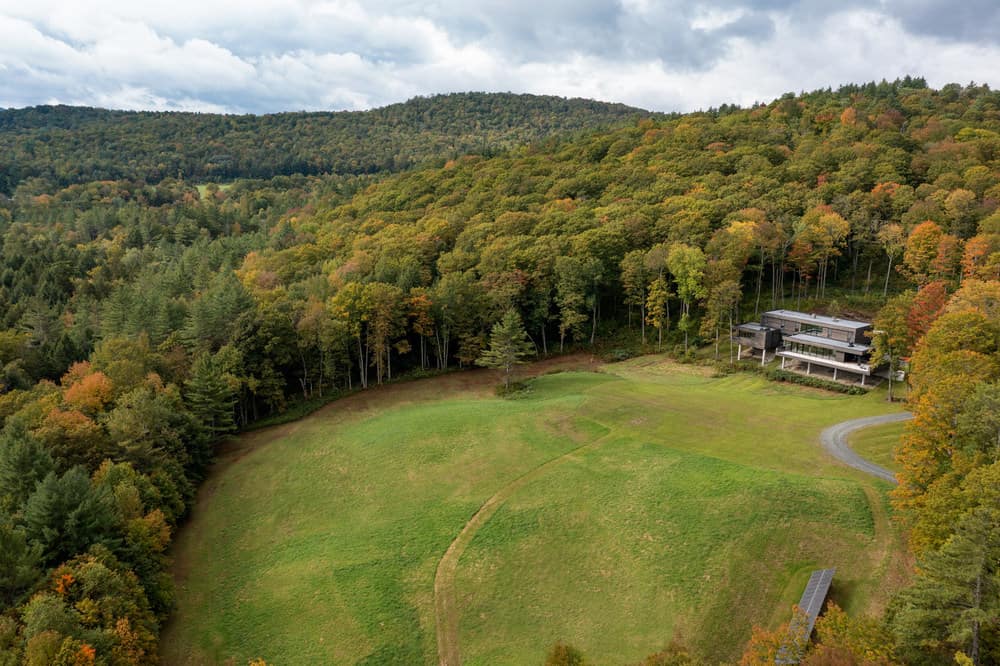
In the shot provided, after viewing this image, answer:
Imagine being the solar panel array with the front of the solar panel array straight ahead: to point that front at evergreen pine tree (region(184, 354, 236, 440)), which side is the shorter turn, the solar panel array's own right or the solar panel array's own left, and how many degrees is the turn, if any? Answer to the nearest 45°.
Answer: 0° — it already faces it

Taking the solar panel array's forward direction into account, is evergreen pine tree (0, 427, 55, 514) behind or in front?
in front

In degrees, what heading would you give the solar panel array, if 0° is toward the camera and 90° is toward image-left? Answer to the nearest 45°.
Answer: approximately 90°

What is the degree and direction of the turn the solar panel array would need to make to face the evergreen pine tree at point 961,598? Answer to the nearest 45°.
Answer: approximately 135° to its left
